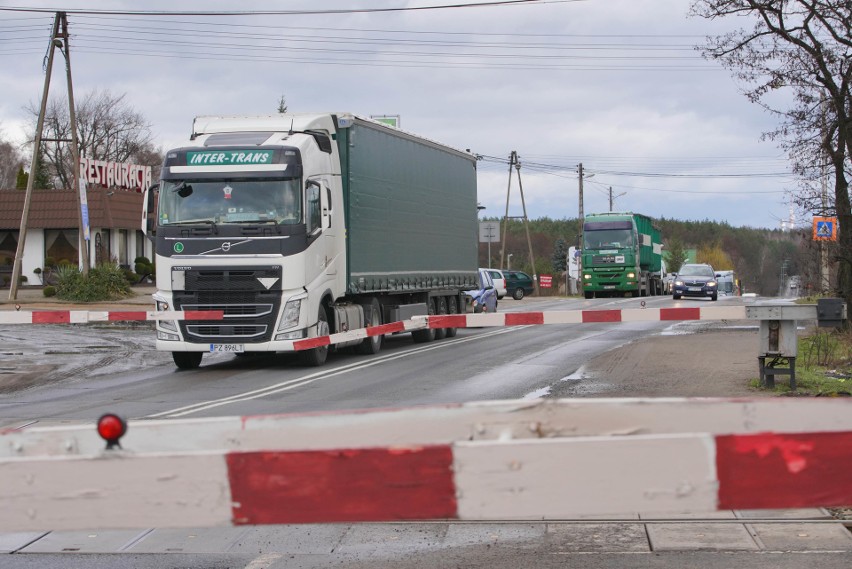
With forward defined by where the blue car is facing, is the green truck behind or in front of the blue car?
behind

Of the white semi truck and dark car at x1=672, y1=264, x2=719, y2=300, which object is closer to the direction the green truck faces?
the white semi truck

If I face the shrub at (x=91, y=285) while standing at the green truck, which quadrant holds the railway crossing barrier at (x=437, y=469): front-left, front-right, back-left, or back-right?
front-left

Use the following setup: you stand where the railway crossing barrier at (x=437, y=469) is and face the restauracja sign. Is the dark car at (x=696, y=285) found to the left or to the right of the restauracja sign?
right

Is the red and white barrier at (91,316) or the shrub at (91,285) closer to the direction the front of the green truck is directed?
the red and white barrier

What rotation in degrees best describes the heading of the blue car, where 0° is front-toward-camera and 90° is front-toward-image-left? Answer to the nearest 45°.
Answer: approximately 45°

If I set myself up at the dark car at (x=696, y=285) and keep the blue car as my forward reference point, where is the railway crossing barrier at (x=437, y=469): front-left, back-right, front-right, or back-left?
front-left

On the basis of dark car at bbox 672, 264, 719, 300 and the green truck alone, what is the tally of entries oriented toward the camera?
2

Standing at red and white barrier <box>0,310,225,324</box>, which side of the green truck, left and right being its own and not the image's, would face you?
front

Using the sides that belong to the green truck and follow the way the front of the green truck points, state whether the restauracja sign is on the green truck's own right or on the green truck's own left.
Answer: on the green truck's own right

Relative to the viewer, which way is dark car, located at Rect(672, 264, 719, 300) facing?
toward the camera

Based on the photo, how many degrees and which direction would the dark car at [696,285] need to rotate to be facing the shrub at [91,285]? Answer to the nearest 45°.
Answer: approximately 45° to its right

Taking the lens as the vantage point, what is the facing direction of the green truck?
facing the viewer

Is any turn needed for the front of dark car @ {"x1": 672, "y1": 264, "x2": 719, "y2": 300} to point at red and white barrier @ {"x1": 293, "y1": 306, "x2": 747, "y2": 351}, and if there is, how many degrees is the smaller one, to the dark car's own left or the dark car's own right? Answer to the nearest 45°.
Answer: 0° — it already faces it

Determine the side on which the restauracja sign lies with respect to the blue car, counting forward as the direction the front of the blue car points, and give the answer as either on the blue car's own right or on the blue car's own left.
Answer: on the blue car's own right
